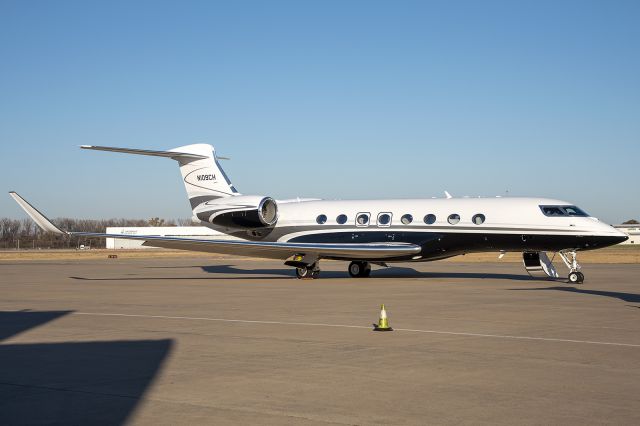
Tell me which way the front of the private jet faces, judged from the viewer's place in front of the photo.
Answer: facing the viewer and to the right of the viewer
